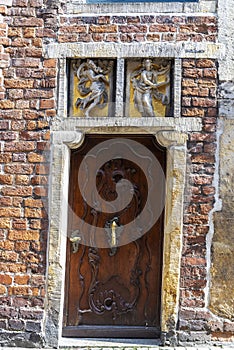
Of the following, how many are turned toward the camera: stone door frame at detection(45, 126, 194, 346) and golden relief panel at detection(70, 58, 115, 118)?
2

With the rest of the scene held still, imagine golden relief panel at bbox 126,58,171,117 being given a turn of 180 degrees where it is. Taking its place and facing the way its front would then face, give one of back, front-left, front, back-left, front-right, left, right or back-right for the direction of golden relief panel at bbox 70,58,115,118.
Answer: left

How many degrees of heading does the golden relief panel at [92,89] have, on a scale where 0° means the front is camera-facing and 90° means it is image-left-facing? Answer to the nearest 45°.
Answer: approximately 0°

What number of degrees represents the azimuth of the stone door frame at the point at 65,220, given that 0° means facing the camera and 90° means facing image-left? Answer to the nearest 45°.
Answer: approximately 0°
